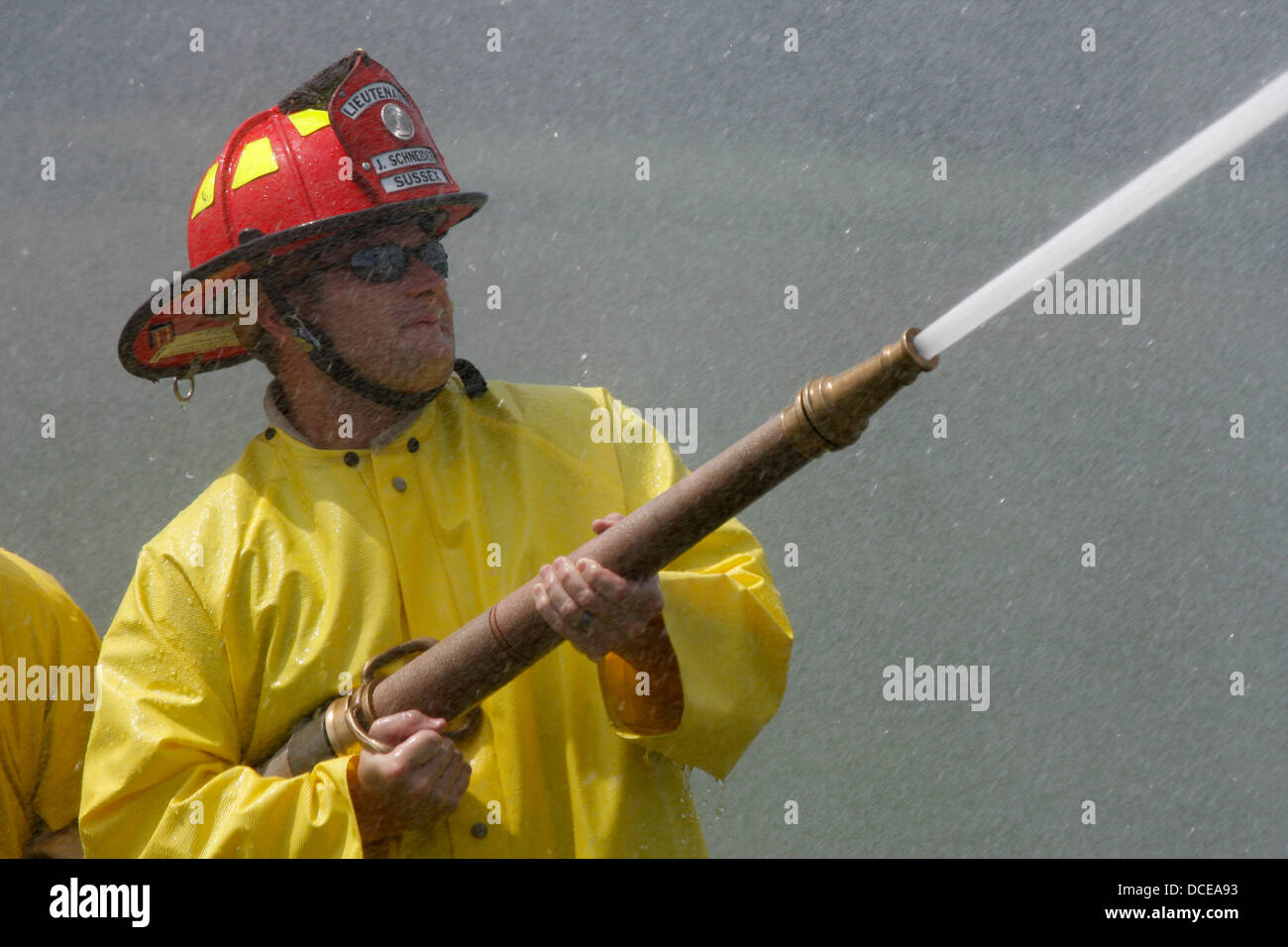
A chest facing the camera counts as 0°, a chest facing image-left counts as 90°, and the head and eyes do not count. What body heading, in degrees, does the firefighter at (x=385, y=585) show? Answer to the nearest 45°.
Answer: approximately 315°

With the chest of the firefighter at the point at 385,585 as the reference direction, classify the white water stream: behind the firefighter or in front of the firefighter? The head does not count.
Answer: in front
